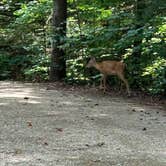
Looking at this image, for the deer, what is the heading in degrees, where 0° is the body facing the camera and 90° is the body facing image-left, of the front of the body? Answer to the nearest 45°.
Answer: approximately 90°

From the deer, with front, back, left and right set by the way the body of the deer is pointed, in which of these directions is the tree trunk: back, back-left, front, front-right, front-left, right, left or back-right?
front-right
